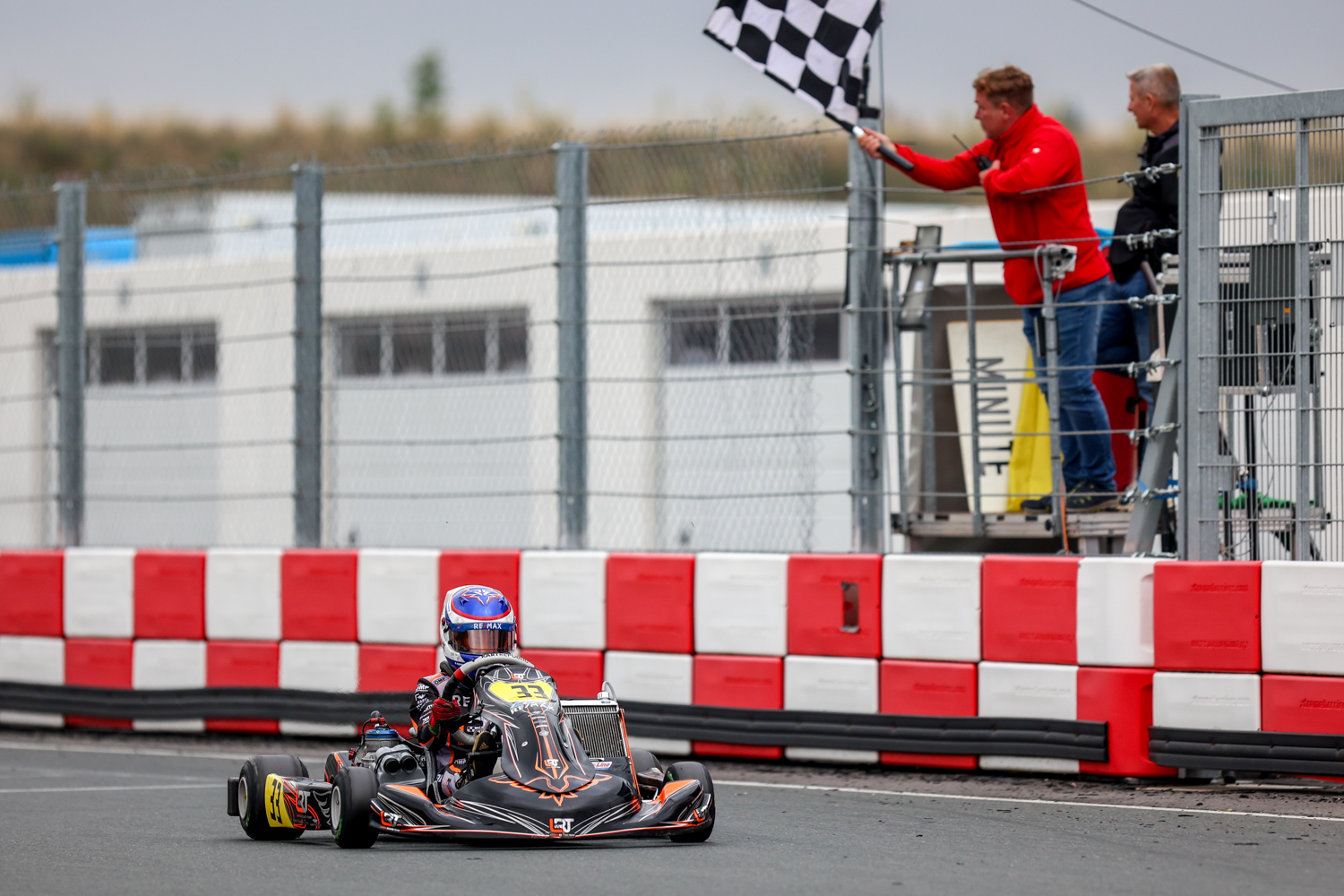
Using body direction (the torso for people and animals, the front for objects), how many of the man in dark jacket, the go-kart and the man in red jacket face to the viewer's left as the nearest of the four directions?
2

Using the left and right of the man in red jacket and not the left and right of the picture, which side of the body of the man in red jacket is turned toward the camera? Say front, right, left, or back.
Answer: left

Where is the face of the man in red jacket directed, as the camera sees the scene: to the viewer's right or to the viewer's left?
to the viewer's left

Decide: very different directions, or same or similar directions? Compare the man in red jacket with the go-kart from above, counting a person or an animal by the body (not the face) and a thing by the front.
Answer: very different directions

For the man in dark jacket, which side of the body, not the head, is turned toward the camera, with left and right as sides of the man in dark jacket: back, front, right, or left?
left

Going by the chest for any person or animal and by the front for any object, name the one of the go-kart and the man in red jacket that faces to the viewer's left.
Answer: the man in red jacket

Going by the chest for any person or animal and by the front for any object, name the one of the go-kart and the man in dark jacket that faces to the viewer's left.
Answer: the man in dark jacket

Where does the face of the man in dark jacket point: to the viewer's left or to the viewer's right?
to the viewer's left

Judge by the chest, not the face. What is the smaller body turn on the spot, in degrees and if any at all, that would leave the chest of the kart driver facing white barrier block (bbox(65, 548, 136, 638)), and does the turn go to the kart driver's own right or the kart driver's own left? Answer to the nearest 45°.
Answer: approximately 180°

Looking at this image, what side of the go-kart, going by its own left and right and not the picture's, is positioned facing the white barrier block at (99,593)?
back
